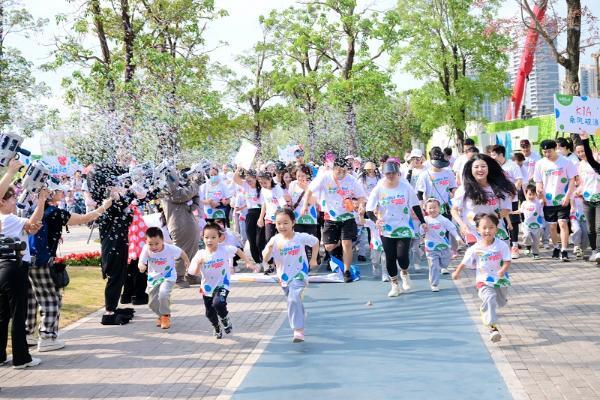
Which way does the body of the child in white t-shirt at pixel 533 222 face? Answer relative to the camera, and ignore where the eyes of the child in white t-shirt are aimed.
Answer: toward the camera

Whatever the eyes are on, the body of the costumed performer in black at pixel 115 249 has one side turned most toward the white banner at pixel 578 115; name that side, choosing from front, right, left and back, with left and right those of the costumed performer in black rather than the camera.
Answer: front

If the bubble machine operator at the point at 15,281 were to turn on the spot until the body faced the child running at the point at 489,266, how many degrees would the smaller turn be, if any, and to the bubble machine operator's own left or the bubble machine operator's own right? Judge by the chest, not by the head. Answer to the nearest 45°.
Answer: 0° — they already face them

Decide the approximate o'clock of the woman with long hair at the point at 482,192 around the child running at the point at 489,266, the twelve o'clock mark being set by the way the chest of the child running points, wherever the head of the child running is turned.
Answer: The woman with long hair is roughly at 6 o'clock from the child running.

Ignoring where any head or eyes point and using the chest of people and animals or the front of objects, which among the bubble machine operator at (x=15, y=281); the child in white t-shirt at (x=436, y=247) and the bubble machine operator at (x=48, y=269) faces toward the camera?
the child in white t-shirt

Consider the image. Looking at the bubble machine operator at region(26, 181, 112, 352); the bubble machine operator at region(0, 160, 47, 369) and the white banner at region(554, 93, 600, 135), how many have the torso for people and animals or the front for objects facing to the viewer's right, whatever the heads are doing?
2

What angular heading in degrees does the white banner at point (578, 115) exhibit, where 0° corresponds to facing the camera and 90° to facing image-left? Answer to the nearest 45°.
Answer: approximately 0°

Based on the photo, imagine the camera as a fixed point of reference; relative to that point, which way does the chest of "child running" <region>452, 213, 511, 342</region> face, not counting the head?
toward the camera

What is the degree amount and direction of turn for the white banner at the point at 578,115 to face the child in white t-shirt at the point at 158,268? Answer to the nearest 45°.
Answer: approximately 45° to its right

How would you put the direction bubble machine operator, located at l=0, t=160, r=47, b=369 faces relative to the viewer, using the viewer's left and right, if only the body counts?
facing to the right of the viewer

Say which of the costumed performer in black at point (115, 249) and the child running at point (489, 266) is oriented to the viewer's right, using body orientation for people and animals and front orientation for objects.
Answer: the costumed performer in black

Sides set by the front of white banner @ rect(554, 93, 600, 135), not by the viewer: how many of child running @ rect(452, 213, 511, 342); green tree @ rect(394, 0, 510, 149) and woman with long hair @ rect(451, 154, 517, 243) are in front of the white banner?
2
